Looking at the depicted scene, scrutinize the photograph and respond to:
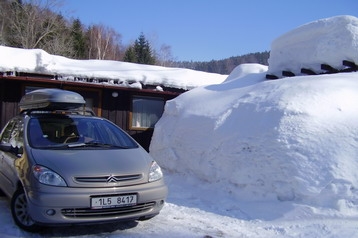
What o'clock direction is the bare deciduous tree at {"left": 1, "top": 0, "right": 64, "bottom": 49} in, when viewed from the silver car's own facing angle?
The bare deciduous tree is roughly at 7 o'clock from the silver car.

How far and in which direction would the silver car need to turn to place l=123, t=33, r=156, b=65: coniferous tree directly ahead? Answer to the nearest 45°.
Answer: approximately 135° to its left

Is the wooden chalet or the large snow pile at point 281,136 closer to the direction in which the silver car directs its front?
the large snow pile

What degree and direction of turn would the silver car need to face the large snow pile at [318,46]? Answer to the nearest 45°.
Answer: approximately 90° to its left

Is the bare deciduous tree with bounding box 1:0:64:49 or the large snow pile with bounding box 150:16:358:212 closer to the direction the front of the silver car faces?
the large snow pile

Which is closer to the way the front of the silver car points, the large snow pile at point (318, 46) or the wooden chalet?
the large snow pile

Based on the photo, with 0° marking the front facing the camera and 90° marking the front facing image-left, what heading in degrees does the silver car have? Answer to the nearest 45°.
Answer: approximately 315°

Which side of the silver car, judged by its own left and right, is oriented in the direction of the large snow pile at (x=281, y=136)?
left
